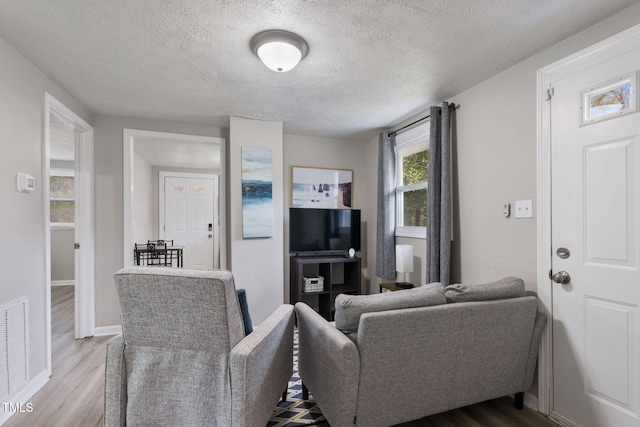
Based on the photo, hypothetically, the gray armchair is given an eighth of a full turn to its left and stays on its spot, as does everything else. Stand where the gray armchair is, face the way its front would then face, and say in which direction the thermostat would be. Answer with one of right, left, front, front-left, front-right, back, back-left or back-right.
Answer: front-left

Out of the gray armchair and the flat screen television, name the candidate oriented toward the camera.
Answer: the flat screen television

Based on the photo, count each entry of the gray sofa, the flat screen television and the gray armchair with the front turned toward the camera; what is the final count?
1

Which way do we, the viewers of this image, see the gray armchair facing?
facing away from the viewer and to the right of the viewer

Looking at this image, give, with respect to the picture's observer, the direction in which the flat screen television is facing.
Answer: facing the viewer

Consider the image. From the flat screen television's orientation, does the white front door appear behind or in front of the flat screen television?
in front

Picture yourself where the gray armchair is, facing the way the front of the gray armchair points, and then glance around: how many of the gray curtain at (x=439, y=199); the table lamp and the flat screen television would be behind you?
0

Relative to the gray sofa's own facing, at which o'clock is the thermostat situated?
The thermostat is roughly at 10 o'clock from the gray sofa.

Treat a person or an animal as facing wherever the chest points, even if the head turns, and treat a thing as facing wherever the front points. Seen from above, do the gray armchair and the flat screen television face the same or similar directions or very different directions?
very different directions

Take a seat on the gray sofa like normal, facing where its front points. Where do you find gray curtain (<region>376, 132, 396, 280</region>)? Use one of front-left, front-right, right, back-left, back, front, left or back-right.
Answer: front-right

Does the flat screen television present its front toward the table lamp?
no

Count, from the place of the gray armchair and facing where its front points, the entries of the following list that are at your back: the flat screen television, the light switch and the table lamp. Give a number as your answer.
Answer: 0

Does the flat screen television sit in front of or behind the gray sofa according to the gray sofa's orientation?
in front

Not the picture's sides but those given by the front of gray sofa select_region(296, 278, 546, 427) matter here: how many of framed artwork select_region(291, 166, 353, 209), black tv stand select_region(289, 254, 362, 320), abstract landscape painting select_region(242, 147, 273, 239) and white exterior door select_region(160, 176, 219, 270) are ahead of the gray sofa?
4

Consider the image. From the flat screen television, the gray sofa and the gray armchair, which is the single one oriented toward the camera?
the flat screen television

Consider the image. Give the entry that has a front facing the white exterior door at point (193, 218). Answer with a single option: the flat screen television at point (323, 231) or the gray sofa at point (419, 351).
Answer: the gray sofa

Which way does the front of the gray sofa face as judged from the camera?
facing away from the viewer and to the left of the viewer

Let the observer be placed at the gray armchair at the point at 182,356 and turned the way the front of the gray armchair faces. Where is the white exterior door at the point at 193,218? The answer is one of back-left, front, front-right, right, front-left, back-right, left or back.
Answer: front-left
